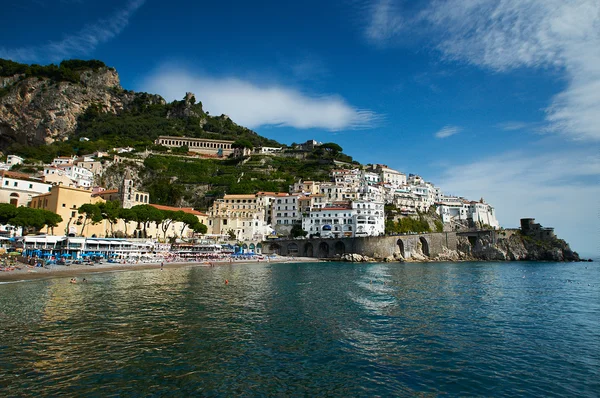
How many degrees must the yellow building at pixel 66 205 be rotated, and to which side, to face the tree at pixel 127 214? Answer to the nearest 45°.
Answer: approximately 45° to its left

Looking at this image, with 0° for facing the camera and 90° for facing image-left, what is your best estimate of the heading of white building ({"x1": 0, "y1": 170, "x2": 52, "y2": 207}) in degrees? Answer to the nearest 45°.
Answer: approximately 315°

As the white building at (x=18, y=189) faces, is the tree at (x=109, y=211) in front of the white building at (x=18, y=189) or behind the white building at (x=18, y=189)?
in front

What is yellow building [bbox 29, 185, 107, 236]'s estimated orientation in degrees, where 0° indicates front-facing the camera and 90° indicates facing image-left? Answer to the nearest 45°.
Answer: approximately 315°

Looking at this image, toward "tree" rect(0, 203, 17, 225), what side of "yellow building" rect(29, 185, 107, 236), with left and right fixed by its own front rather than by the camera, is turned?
right

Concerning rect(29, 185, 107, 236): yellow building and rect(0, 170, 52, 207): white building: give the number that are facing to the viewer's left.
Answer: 0

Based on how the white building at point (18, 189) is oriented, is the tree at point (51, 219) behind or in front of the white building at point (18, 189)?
in front

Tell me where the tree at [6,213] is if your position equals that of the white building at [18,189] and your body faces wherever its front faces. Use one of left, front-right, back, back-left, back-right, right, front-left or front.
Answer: front-right

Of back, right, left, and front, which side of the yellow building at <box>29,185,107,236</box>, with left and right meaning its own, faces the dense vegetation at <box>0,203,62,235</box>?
right

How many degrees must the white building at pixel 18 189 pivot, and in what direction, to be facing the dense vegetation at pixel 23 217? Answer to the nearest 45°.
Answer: approximately 45° to its right

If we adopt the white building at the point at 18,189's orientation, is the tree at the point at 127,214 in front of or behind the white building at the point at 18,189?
in front

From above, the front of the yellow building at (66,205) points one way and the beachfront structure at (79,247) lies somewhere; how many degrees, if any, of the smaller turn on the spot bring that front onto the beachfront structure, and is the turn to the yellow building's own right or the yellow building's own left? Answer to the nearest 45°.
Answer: approximately 45° to the yellow building's own right
